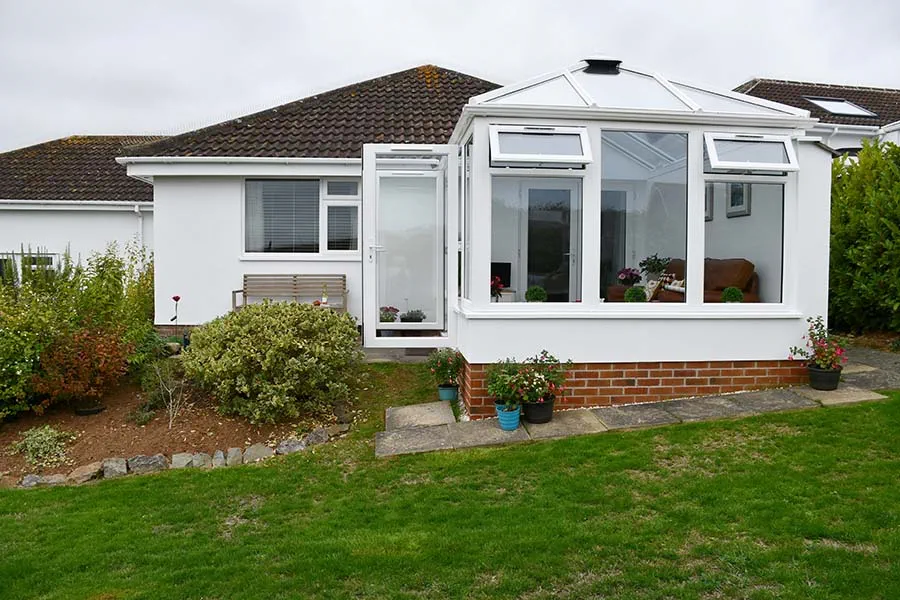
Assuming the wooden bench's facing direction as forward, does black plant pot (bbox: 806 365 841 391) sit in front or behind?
in front

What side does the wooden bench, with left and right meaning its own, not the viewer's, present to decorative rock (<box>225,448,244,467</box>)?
front

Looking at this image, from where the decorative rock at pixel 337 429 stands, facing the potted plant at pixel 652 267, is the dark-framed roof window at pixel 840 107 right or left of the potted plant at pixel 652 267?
left

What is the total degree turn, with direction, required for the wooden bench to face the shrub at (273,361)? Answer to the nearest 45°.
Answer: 0° — it already faces it

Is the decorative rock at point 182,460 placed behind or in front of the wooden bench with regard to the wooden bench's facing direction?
in front

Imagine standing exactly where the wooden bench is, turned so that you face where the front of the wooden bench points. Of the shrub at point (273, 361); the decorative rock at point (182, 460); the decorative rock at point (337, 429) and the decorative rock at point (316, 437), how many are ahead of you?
4

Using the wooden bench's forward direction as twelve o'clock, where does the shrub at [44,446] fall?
The shrub is roughly at 1 o'clock from the wooden bench.

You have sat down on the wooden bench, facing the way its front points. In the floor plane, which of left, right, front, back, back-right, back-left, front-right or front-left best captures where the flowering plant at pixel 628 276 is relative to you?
front-left

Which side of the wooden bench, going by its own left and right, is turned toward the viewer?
front

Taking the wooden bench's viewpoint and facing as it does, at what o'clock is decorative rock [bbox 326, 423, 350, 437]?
The decorative rock is roughly at 12 o'clock from the wooden bench.

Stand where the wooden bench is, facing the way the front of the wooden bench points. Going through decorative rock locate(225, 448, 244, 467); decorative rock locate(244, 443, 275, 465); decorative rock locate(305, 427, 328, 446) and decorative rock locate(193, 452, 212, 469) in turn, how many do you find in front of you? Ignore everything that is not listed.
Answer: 4

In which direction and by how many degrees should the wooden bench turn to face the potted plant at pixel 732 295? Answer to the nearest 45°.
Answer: approximately 45° to its left

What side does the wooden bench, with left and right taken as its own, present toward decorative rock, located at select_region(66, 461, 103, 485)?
front

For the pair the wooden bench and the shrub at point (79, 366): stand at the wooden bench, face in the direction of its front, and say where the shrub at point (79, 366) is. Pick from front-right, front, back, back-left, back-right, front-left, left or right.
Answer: front-right

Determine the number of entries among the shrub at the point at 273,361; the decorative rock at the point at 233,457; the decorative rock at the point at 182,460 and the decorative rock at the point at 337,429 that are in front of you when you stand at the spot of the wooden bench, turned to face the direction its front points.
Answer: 4
